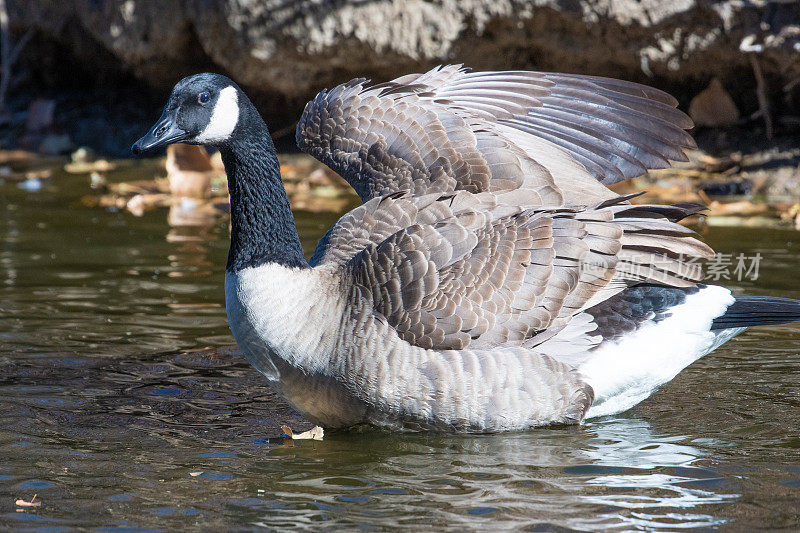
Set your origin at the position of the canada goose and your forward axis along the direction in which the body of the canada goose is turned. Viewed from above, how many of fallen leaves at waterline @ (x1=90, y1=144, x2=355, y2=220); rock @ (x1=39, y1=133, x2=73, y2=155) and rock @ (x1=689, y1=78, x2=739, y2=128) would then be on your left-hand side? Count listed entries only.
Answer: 0

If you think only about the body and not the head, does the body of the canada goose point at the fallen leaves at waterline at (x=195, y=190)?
no

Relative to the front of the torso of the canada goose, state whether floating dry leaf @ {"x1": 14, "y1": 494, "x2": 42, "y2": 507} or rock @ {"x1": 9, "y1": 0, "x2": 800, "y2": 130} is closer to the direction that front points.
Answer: the floating dry leaf

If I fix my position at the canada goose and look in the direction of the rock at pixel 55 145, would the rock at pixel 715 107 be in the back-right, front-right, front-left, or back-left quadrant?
front-right

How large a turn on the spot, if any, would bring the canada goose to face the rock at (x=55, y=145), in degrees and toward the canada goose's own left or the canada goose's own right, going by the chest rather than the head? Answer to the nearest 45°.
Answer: approximately 45° to the canada goose's own right

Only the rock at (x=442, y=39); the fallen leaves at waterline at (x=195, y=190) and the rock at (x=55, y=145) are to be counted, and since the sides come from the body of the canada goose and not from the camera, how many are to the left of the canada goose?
0

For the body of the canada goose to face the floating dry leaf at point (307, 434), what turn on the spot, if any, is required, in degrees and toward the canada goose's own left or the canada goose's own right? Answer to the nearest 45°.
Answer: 0° — it already faces it

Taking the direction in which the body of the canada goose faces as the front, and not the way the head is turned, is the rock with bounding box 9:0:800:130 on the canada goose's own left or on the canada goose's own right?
on the canada goose's own right

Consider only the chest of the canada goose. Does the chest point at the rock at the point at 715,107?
no

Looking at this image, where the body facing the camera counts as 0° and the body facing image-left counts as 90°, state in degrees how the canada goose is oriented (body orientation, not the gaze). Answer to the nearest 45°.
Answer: approximately 90°

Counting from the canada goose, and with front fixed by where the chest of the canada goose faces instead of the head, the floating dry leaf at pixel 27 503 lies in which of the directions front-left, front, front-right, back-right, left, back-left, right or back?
front-left
